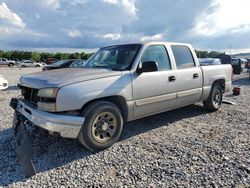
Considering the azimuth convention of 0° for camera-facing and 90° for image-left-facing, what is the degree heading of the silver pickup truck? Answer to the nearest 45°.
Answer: approximately 45°
